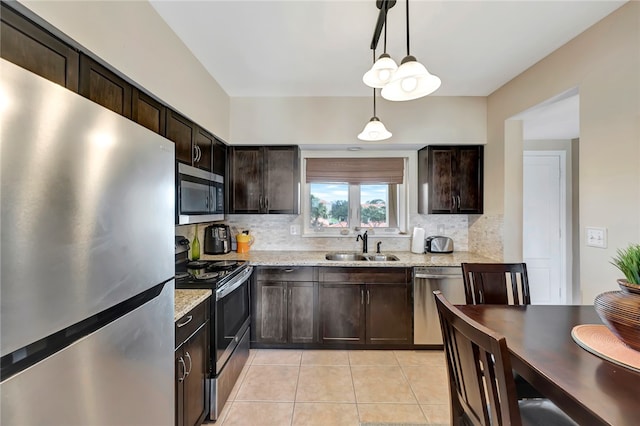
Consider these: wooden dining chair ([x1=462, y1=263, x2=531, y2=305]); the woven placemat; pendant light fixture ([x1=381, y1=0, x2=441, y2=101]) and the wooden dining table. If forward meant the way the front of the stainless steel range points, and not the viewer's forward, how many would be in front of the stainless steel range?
4

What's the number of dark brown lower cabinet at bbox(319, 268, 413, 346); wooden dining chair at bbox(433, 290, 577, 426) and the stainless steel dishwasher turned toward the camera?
2

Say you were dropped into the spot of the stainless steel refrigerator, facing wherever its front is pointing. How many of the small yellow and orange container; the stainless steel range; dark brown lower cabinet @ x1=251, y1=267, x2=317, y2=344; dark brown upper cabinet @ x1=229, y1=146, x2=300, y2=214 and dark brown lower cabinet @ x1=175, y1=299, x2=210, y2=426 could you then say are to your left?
5

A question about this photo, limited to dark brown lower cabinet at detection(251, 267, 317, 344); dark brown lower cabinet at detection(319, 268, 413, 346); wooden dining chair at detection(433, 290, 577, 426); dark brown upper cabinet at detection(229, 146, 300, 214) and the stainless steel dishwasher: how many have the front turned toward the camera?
4

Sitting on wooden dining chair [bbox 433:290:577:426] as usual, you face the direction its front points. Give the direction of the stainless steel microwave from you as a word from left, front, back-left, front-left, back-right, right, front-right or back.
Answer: back-left

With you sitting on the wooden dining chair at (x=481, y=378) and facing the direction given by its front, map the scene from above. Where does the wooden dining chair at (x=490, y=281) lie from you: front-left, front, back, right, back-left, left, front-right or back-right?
front-left

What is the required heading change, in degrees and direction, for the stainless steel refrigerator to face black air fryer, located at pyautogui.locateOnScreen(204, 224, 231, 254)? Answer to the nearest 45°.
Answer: approximately 90° to its left

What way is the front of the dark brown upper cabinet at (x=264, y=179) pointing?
toward the camera

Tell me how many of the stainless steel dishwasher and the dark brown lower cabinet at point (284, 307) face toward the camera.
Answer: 2

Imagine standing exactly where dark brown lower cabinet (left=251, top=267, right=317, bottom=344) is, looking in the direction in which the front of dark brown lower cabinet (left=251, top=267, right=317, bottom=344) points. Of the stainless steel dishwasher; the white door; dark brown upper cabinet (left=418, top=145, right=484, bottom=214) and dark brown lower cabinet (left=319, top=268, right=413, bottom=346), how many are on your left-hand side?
4

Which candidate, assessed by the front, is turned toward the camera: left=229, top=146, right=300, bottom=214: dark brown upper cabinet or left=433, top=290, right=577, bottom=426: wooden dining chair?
the dark brown upper cabinet

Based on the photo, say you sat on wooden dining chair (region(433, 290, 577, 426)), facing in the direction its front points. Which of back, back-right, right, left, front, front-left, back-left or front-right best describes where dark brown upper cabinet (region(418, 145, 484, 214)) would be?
front-left

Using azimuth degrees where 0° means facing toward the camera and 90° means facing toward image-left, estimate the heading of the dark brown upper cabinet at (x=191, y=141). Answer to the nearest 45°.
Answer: approximately 315°

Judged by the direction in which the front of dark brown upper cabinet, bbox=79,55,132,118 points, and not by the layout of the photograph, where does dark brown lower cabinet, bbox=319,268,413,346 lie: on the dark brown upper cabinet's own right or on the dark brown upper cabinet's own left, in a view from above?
on the dark brown upper cabinet's own left
